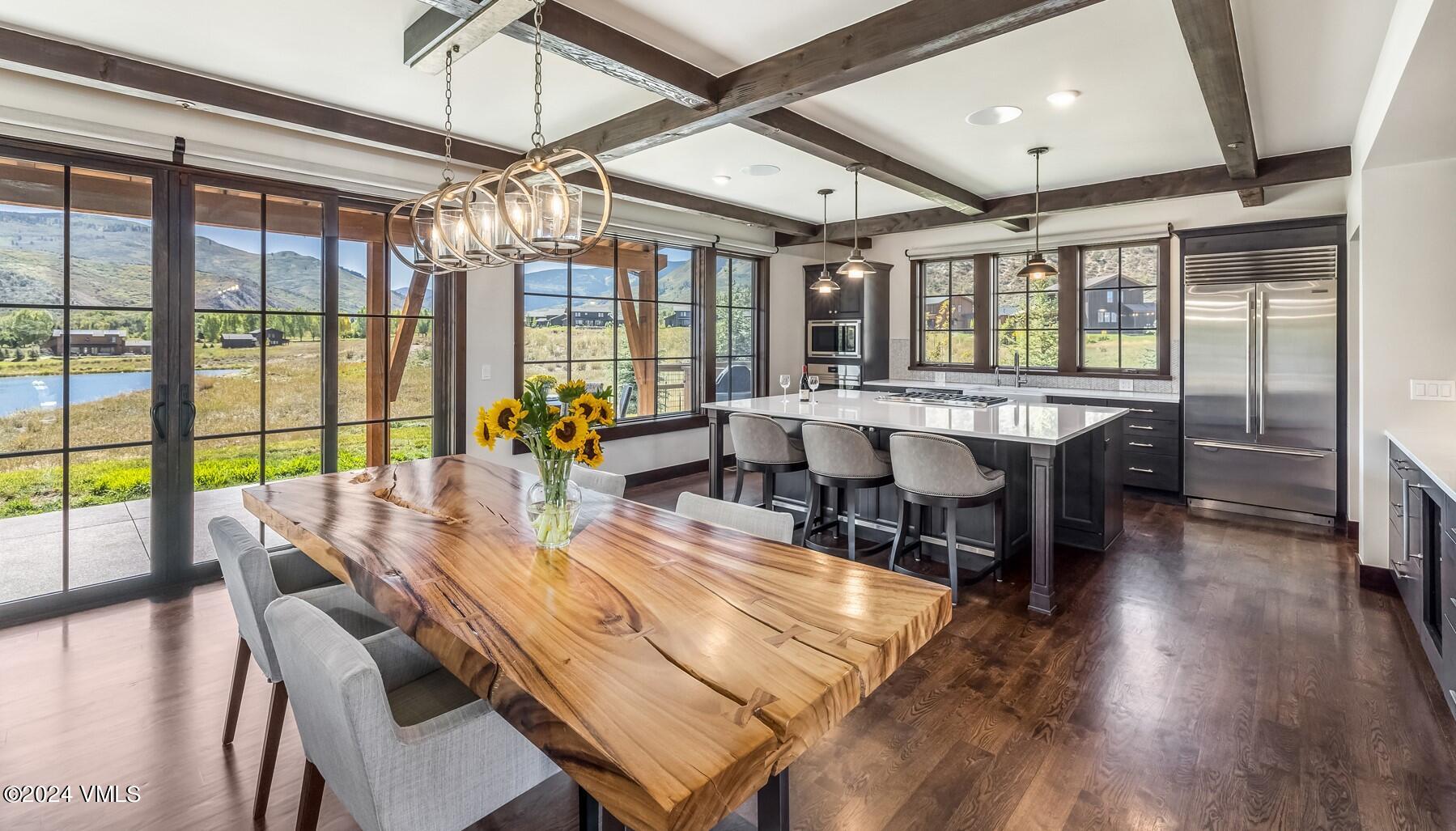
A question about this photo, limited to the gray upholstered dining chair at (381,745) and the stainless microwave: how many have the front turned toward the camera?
1

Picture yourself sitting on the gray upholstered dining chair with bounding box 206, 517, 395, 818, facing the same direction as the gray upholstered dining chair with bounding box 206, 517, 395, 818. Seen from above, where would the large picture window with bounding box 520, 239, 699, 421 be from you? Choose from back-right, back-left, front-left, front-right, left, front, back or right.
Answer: front

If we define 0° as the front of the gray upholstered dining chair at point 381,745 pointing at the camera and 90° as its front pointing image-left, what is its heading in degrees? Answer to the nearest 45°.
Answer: approximately 225°

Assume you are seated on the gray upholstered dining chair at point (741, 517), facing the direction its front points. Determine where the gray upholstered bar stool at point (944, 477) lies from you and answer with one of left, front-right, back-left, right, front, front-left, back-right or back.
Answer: back

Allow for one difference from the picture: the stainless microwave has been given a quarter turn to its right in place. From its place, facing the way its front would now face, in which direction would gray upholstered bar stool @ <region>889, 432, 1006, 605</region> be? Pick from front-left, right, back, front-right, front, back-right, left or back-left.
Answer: left

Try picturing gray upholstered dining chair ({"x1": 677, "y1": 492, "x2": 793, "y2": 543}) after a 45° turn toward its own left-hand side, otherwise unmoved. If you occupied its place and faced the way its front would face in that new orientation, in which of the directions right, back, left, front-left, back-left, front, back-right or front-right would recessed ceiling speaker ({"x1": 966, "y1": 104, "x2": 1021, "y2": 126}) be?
back-left

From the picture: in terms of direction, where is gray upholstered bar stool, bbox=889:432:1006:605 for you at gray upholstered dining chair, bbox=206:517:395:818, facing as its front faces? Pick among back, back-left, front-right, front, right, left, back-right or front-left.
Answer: front-right

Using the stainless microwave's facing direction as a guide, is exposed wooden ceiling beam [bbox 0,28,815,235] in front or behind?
in front

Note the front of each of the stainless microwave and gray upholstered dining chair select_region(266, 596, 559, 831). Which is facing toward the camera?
the stainless microwave

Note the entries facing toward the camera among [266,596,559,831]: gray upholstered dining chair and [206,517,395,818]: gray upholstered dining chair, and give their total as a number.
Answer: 0

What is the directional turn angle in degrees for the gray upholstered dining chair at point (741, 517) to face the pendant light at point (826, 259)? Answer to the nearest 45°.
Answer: approximately 135° to its right

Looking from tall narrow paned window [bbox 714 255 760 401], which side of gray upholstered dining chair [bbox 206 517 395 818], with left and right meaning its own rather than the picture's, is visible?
front

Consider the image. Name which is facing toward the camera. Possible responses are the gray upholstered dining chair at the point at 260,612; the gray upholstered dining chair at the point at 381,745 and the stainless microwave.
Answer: the stainless microwave

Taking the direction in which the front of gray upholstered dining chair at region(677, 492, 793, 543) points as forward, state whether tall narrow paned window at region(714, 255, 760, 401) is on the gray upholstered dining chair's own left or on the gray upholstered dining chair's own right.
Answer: on the gray upholstered dining chair's own right

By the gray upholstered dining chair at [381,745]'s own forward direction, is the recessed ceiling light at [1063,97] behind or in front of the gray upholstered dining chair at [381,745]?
in front

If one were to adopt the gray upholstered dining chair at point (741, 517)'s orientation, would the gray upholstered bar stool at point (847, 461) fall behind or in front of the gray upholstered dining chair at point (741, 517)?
behind

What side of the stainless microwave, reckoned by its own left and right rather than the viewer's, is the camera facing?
front

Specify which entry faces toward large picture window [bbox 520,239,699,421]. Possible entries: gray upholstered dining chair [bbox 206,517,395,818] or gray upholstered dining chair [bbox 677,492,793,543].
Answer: gray upholstered dining chair [bbox 206,517,395,818]

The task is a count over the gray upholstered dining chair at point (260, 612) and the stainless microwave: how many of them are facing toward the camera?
1

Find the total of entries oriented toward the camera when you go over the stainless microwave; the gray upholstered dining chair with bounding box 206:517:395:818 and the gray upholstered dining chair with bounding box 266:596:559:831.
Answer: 1

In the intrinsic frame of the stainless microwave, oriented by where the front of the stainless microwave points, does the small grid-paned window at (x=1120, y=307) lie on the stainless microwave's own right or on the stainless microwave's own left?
on the stainless microwave's own left
